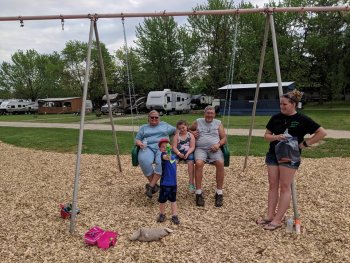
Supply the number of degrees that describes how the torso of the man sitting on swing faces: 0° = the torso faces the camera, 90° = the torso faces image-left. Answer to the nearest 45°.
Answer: approximately 0°

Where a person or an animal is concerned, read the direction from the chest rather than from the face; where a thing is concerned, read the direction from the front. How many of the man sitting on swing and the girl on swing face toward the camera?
2

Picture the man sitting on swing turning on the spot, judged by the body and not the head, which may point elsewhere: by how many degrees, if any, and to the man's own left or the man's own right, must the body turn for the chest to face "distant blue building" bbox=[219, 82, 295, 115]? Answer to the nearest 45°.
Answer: approximately 180°

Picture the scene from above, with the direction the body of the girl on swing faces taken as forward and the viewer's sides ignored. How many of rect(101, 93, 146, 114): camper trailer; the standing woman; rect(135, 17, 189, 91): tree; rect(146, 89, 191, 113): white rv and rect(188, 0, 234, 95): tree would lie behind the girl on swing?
4

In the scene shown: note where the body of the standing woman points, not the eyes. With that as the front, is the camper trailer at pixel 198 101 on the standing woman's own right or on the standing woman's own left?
on the standing woman's own right

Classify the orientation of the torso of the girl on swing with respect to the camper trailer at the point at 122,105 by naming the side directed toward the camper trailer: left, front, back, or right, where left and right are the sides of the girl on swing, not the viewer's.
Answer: back

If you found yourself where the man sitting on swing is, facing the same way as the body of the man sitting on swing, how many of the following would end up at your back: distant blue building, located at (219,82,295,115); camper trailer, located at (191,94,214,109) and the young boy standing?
2

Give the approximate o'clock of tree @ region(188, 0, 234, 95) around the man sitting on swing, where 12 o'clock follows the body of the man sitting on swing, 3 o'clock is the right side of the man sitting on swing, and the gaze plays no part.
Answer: The tree is roughly at 6 o'clock from the man sitting on swing.
